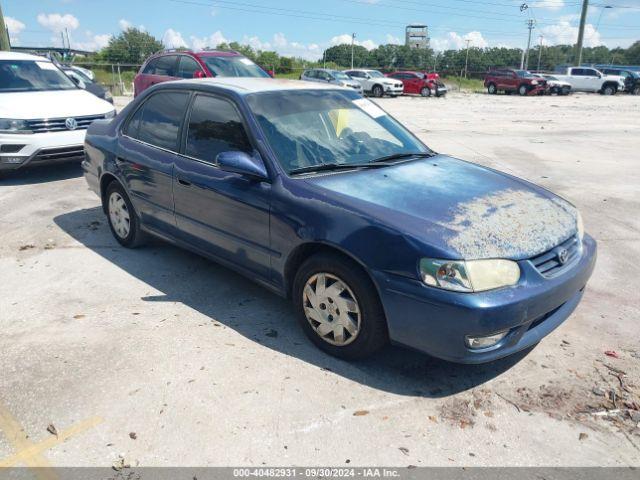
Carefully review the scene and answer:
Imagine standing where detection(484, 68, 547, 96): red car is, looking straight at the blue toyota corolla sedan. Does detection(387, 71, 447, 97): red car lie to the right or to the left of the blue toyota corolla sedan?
right

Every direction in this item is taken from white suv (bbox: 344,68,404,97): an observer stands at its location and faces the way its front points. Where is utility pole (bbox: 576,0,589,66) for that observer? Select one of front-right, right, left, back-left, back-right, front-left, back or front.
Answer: left

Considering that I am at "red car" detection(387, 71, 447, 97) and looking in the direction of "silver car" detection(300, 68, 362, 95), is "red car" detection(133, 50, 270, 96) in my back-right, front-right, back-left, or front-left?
front-left

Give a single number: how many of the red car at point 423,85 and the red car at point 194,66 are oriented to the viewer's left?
0

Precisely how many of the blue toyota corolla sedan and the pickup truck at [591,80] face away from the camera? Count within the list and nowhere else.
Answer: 0

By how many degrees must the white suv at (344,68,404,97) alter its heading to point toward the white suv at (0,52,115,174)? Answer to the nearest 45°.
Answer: approximately 45° to its right

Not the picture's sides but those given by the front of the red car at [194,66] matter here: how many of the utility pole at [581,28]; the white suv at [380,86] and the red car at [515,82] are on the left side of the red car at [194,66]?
3

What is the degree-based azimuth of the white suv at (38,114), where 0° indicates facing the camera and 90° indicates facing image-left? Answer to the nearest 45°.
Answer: approximately 315°

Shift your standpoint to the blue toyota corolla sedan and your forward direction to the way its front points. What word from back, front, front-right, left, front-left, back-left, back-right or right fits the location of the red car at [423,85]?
back-left

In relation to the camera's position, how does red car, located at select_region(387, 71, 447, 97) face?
facing the viewer and to the right of the viewer

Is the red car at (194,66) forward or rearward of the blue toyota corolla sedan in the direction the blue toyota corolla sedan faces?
rearward
